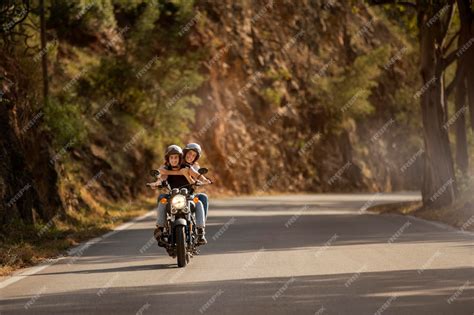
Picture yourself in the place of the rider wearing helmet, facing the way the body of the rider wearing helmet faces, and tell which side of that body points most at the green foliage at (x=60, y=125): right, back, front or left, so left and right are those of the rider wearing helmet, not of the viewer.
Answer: back

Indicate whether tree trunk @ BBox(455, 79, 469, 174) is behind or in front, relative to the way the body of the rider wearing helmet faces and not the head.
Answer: behind

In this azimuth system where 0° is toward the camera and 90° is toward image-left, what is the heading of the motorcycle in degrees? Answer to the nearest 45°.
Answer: approximately 0°

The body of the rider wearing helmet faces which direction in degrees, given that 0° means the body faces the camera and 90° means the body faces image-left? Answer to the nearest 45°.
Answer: approximately 0°

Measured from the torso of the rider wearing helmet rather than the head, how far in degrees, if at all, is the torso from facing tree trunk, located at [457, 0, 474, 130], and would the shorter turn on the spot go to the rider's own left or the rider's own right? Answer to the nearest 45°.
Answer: approximately 135° to the rider's own left

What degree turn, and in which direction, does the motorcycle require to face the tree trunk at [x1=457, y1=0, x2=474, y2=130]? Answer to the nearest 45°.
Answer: approximately 135° to its left
